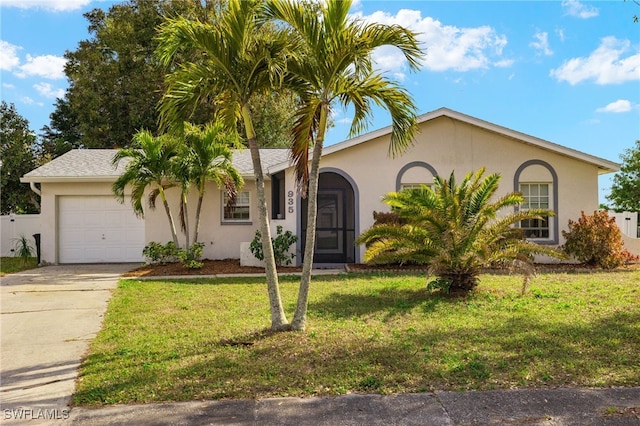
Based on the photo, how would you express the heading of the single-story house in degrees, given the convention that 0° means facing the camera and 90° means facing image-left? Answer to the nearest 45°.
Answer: approximately 0°

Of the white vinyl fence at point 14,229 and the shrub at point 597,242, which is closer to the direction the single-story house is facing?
the shrub

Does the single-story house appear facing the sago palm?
yes

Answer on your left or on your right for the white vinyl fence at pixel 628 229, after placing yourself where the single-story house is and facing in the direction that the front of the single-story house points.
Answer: on your left

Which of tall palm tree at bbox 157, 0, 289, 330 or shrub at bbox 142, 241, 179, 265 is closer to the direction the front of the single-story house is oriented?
the tall palm tree

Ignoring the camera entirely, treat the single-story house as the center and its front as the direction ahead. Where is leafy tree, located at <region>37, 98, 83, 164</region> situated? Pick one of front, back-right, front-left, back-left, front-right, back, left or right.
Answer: back-right

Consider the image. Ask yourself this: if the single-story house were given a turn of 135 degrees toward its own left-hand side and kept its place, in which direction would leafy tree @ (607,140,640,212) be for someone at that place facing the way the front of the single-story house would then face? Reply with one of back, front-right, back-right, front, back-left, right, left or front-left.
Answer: front

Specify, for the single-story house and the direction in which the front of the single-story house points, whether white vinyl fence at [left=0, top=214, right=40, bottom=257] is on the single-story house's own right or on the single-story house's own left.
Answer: on the single-story house's own right

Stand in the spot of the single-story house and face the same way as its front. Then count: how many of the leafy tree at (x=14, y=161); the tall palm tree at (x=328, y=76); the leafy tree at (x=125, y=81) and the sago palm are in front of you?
2
